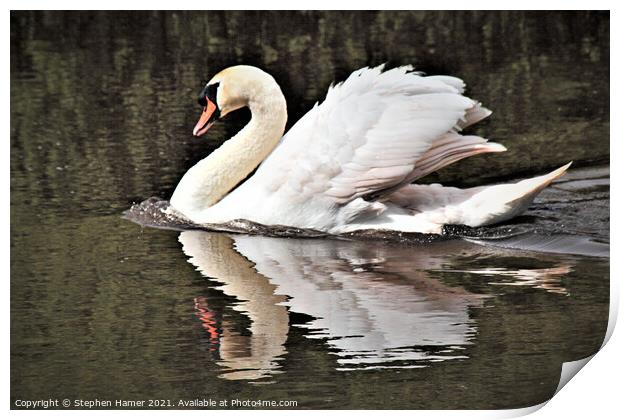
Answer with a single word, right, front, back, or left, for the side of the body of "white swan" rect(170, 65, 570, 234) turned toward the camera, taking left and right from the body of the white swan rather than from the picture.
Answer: left
